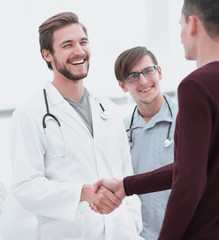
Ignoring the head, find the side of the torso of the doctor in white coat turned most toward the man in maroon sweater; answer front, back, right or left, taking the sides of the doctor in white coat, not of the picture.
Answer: front

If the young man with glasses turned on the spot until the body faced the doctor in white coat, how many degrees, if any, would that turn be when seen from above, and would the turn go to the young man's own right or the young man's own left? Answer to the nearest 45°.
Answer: approximately 45° to the young man's own right

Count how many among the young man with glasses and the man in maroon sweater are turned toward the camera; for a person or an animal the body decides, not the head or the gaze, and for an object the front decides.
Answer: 1

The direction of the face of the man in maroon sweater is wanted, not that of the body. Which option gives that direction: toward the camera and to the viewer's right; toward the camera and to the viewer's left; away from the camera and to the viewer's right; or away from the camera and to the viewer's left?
away from the camera and to the viewer's left

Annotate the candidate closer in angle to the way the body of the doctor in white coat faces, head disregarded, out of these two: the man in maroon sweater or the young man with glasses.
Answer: the man in maroon sweater

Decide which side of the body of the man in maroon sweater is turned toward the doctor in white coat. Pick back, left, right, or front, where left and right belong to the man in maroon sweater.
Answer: front

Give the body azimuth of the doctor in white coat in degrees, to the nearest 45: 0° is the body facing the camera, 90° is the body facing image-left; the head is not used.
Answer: approximately 315°

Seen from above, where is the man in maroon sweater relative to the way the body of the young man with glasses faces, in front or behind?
in front

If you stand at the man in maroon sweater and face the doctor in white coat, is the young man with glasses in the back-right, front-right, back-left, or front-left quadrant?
front-right

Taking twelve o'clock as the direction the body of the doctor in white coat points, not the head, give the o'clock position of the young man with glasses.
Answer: The young man with glasses is roughly at 9 o'clock from the doctor in white coat.

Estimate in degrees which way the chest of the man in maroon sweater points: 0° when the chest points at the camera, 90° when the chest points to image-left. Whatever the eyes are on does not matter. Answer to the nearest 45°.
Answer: approximately 135°

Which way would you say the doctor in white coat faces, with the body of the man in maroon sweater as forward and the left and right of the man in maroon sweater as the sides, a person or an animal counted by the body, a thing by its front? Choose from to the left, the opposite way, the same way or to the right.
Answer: the opposite way

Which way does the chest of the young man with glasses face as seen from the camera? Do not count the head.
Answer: toward the camera

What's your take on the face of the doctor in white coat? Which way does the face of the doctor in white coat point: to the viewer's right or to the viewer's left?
to the viewer's right

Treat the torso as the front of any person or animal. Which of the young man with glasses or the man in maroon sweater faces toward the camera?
the young man with glasses
